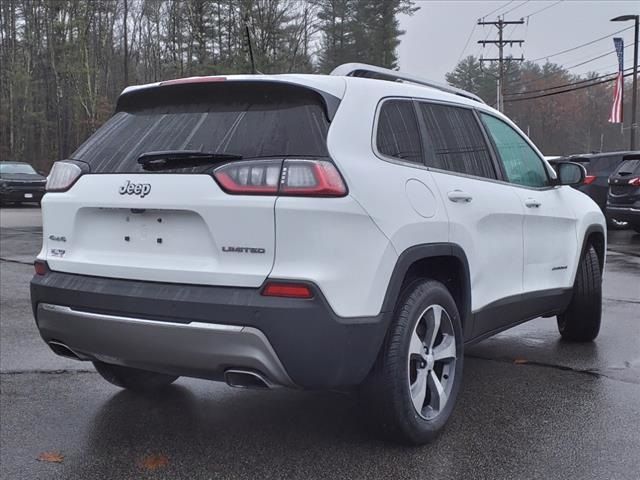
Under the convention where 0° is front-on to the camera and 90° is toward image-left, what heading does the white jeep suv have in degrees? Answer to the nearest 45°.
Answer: approximately 225°

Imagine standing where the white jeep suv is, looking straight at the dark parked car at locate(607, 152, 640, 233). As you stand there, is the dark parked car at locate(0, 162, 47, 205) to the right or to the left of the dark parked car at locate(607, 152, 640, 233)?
left

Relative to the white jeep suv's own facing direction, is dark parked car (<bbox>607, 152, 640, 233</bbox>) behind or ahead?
ahead

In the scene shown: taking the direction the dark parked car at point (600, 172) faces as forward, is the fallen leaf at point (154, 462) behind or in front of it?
behind

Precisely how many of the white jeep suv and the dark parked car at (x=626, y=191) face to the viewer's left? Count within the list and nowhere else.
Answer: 0

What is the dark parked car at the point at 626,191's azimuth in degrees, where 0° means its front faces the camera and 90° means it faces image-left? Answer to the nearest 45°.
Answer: approximately 225°

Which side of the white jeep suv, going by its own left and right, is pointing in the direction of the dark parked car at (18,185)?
left

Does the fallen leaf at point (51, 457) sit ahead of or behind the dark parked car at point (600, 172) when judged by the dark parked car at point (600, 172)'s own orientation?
behind

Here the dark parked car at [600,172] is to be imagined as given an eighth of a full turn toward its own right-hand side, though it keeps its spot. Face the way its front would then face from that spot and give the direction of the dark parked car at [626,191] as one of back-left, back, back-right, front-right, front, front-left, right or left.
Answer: right

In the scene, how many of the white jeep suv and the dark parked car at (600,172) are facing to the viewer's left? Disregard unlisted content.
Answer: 0

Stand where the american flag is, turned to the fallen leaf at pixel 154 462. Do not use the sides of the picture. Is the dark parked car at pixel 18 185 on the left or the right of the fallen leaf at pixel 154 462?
right

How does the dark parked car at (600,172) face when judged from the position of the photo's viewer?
facing away from the viewer and to the right of the viewer

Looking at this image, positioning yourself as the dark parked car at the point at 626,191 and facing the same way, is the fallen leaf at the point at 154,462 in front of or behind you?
behind
